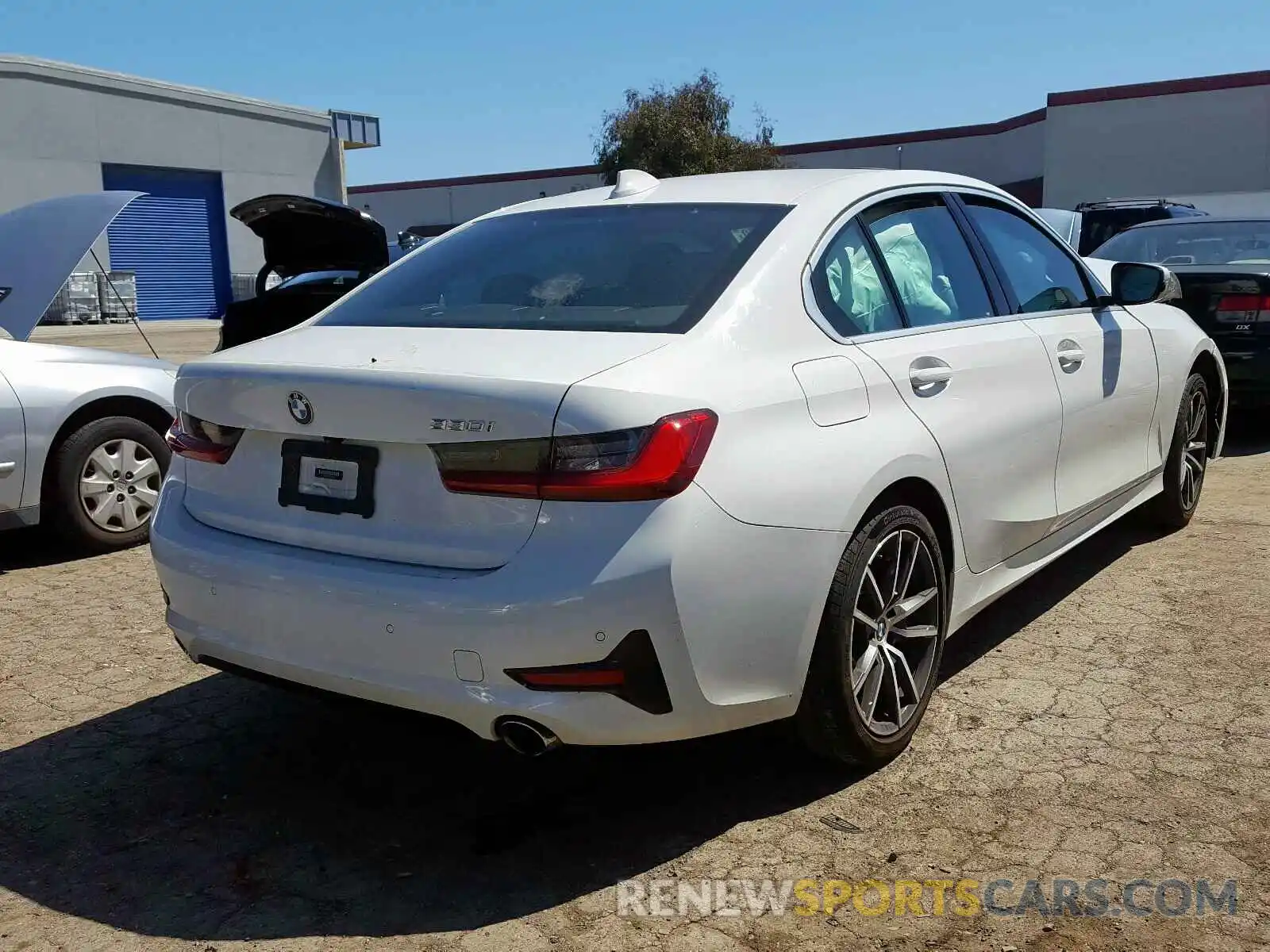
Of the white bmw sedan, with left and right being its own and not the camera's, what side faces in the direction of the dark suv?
front

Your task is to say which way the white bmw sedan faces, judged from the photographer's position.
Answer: facing away from the viewer and to the right of the viewer

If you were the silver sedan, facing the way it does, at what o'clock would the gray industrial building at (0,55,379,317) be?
The gray industrial building is roughly at 9 o'clock from the silver sedan.

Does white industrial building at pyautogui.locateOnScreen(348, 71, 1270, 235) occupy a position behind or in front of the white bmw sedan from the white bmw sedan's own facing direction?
in front

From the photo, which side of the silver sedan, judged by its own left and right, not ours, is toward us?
right

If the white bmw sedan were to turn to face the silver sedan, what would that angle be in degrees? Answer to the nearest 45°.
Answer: approximately 90° to its left

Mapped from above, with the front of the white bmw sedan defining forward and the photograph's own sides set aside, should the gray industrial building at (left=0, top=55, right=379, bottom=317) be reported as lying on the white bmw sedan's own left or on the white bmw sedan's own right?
on the white bmw sedan's own left

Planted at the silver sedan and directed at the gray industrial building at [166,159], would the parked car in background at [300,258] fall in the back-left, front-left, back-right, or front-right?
front-right

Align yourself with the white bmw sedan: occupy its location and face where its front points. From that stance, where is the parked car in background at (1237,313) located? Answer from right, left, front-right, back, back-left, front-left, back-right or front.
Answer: front

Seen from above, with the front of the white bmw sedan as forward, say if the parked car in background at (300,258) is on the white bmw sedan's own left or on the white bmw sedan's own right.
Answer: on the white bmw sedan's own left

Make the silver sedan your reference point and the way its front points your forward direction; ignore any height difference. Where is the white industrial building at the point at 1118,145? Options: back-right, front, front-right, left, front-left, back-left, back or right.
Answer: front-left
